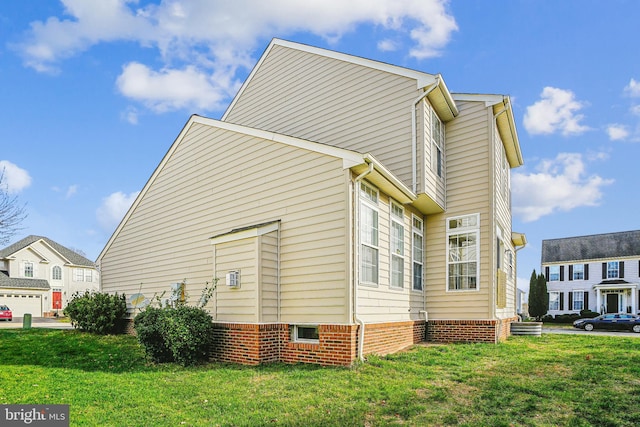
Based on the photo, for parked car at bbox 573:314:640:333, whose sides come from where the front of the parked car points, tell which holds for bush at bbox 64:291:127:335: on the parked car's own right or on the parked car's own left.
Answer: on the parked car's own left

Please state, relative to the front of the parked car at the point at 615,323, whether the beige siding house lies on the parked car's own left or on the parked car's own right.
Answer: on the parked car's own left

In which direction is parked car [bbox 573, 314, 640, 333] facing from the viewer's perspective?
to the viewer's left

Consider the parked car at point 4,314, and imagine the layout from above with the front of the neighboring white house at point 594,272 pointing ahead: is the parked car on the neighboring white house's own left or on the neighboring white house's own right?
on the neighboring white house's own right

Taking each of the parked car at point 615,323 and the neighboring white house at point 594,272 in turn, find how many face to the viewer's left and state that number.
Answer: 1

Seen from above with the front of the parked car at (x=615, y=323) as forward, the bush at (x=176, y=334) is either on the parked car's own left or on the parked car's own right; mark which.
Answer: on the parked car's own left

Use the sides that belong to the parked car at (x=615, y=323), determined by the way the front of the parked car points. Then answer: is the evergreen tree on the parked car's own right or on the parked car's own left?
on the parked car's own right

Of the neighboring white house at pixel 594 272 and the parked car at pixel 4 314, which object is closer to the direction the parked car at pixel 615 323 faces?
the parked car

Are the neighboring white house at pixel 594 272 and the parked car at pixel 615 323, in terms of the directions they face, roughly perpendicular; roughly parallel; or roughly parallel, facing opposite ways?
roughly perpendicular

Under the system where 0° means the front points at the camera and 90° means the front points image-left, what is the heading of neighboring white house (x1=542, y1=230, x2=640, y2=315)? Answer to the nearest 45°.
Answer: approximately 0°
